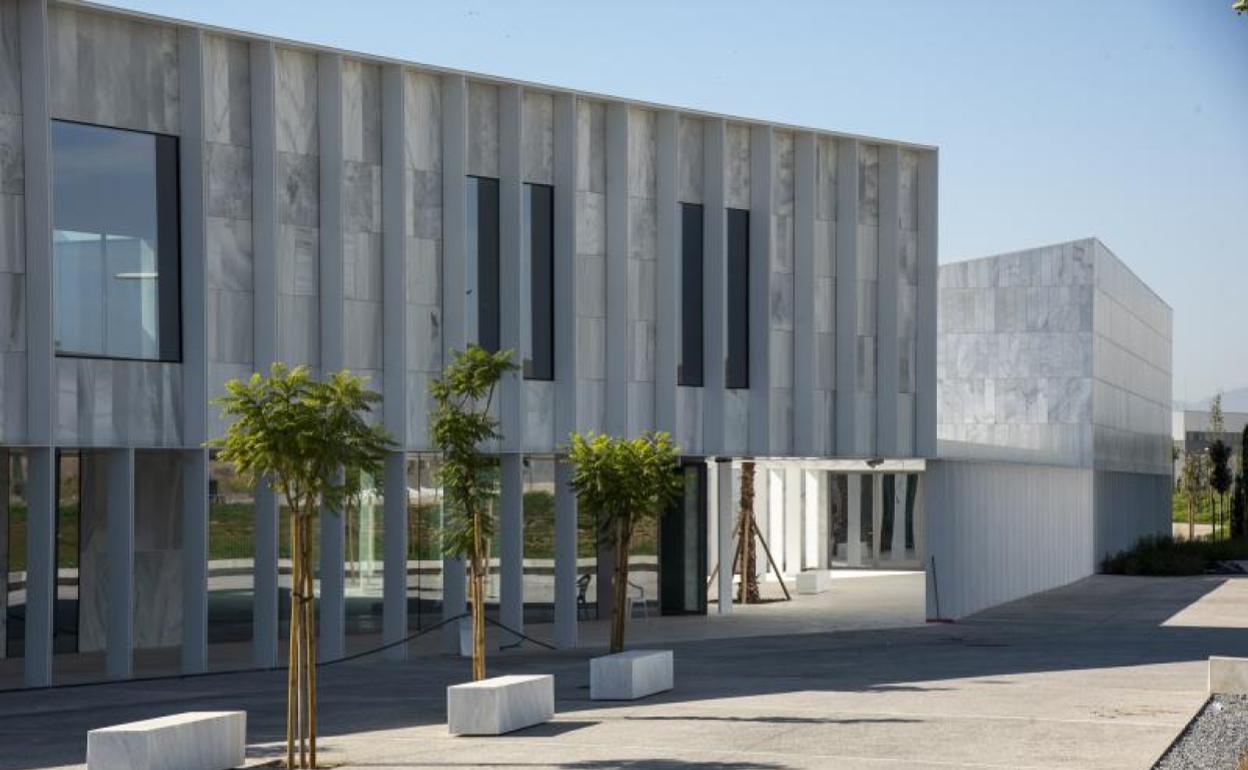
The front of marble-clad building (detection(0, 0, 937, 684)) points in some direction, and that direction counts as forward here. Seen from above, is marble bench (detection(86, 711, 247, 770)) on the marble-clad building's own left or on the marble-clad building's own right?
on the marble-clad building's own right

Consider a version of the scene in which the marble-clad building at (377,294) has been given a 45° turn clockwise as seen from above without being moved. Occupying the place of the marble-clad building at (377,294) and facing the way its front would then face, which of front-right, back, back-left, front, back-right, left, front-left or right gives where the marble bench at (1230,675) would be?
front-left

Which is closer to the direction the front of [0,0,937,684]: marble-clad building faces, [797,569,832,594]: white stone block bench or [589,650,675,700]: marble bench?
the marble bench

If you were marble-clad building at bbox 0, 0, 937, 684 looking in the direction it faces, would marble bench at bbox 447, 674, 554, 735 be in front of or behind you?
in front

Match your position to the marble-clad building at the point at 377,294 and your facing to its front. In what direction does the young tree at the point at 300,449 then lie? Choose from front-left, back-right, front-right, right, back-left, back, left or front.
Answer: front-right

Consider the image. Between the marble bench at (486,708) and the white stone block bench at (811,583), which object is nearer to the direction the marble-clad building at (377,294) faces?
the marble bench

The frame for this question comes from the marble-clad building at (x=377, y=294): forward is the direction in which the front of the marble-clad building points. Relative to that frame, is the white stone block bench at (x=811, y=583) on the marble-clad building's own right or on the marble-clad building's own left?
on the marble-clad building's own left

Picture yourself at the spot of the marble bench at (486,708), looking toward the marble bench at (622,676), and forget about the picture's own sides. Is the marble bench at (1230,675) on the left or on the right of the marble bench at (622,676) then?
right

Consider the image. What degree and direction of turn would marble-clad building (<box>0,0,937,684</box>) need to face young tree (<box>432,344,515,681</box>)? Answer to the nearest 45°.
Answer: approximately 45° to its right
